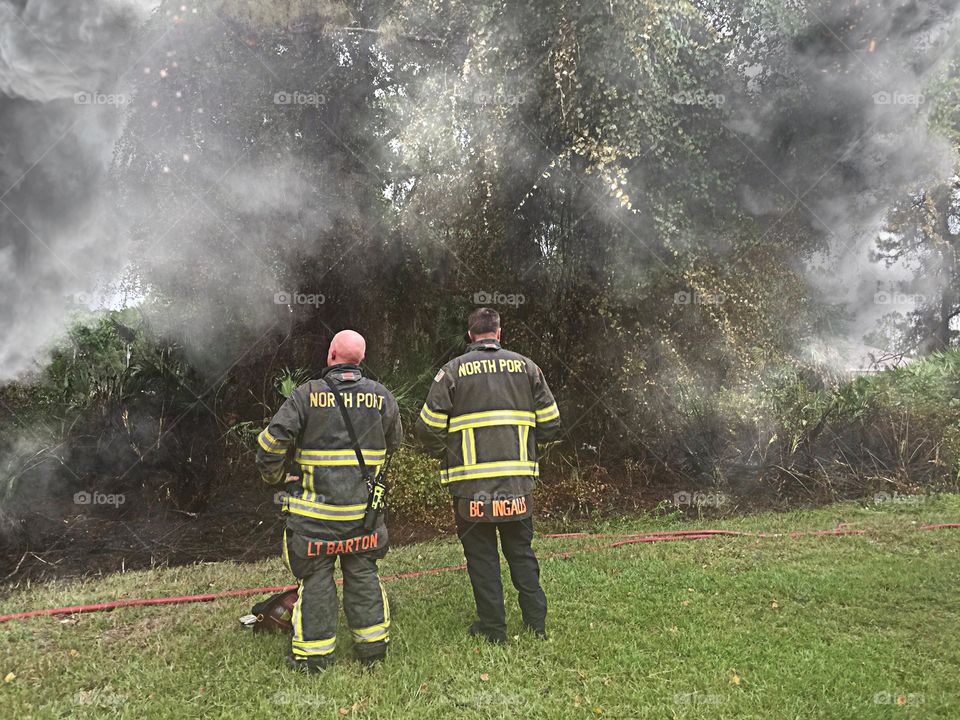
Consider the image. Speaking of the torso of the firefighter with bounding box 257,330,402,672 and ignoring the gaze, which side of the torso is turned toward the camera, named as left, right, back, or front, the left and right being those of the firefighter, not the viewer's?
back

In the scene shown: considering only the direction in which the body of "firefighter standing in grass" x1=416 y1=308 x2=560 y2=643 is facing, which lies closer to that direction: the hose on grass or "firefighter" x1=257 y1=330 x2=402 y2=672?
the hose on grass

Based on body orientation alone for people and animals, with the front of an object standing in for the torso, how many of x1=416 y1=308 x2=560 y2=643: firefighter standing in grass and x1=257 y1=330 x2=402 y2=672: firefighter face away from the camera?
2

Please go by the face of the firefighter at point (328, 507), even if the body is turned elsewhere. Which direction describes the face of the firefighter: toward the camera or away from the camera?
away from the camera

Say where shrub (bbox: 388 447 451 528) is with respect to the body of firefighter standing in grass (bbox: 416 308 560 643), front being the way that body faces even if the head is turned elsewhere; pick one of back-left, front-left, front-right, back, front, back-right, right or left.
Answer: front

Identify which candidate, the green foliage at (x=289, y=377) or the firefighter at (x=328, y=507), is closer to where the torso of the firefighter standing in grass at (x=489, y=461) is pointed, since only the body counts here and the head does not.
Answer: the green foliage

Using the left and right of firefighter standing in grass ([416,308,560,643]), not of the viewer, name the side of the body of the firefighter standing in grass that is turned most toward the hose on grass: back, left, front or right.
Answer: front

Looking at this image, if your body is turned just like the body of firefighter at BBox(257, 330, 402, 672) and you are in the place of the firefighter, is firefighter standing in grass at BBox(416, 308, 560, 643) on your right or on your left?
on your right

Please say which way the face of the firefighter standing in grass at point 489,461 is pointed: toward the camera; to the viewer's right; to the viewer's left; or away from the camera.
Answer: away from the camera

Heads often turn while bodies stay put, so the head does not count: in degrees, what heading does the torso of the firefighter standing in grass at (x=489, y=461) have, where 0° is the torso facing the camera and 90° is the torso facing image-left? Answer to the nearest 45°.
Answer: approximately 180°

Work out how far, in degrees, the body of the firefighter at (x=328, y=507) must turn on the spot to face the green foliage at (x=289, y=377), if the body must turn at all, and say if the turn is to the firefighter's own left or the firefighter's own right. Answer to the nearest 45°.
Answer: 0° — they already face it
